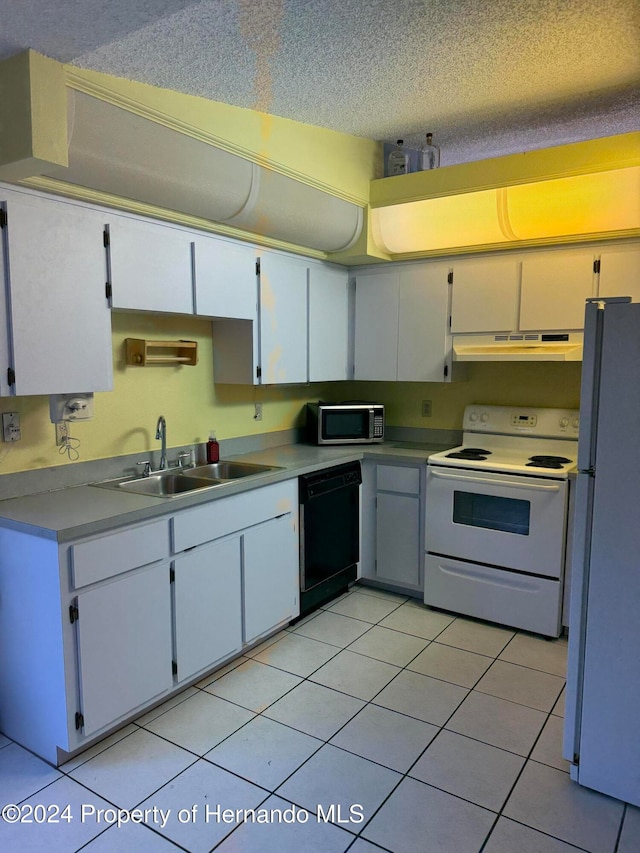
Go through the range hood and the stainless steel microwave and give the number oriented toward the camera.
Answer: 2

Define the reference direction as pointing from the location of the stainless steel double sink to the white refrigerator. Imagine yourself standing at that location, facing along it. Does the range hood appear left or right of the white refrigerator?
left

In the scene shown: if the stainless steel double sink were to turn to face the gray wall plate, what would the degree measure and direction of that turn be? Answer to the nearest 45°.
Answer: approximately 90° to its right

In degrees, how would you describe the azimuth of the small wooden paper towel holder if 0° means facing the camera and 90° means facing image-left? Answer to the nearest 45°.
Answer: approximately 315°

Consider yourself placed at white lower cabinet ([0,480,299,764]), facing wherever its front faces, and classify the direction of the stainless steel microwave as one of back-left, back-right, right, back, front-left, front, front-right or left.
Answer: left

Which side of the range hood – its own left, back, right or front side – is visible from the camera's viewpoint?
front

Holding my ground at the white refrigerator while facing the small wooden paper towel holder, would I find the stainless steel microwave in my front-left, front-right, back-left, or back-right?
front-right

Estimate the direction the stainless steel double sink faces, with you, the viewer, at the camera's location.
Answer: facing the viewer and to the right of the viewer

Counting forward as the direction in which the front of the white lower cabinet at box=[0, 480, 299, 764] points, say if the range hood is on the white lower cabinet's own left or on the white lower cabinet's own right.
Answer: on the white lower cabinet's own left

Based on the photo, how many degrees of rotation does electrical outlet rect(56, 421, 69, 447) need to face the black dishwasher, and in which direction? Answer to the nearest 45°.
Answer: approximately 45° to its left

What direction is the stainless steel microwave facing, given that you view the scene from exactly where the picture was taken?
facing the viewer

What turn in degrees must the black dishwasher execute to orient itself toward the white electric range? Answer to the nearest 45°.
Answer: approximately 45° to its left

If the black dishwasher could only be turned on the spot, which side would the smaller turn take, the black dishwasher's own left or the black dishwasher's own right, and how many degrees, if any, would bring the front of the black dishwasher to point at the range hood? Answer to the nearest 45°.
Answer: approximately 45° to the black dishwasher's own left

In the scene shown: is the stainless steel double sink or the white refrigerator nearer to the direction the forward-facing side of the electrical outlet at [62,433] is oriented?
the white refrigerator
